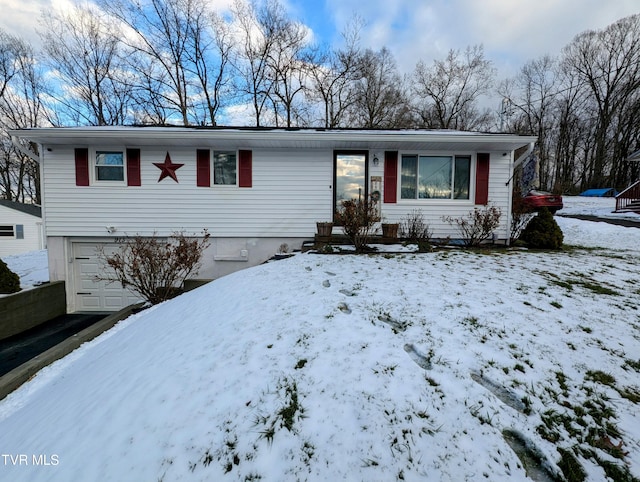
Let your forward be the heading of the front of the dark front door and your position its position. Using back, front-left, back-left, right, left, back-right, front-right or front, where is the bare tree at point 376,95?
back

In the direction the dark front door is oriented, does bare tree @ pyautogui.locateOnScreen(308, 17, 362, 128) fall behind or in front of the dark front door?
behind

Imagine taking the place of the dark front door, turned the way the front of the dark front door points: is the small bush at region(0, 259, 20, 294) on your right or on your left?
on your right

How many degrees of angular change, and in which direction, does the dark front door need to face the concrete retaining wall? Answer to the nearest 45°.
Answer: approximately 90° to its right

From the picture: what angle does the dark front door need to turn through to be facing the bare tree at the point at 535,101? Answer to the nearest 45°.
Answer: approximately 135° to its left

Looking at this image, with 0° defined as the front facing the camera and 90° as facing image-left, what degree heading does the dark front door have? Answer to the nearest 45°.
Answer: approximately 0°

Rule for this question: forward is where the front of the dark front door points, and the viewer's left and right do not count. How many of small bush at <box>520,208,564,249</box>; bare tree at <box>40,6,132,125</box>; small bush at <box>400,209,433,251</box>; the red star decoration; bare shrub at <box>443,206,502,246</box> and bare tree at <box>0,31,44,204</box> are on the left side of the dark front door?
3
